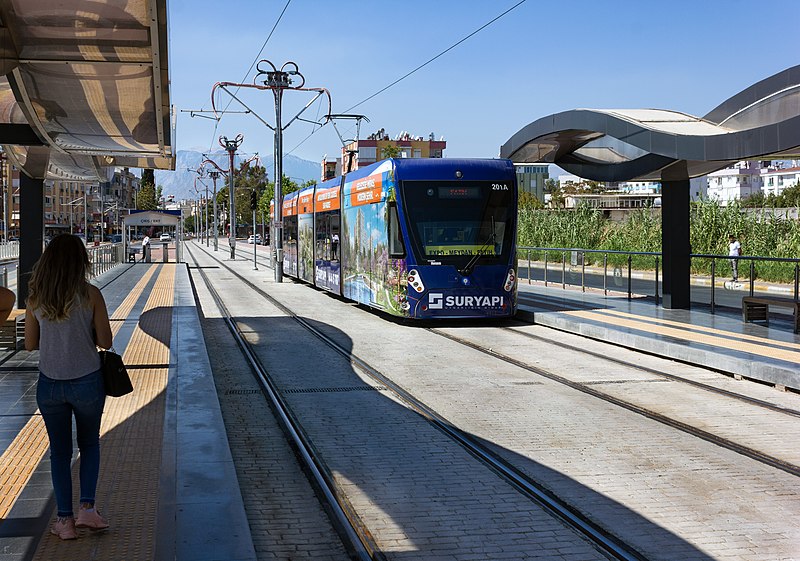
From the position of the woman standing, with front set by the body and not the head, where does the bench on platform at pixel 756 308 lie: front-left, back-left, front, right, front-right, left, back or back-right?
front-right

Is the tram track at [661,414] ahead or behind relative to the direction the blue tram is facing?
ahead

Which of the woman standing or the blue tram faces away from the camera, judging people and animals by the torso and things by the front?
the woman standing

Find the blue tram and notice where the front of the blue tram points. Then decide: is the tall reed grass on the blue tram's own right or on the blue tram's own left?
on the blue tram's own left

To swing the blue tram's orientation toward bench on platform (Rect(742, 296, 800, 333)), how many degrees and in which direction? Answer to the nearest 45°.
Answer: approximately 45° to its left

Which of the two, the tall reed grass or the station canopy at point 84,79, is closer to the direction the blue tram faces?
the station canopy

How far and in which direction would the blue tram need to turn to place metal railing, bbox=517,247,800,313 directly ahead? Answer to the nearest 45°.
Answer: approximately 90° to its left

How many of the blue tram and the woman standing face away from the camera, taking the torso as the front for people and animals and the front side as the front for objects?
1

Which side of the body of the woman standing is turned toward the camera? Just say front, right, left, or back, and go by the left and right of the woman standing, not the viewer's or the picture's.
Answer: back

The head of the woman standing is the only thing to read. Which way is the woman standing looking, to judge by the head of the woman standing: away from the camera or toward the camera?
away from the camera

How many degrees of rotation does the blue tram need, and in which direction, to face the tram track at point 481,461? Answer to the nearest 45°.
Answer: approximately 45° to its right

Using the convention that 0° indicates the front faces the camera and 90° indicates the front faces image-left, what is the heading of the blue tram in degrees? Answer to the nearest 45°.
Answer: approximately 315°

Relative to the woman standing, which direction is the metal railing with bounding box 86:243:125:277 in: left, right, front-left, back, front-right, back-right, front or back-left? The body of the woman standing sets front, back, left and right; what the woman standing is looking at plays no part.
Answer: front

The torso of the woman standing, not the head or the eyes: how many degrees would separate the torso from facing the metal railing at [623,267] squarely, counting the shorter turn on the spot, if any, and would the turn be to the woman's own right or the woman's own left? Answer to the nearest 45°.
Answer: approximately 45° to the woman's own right

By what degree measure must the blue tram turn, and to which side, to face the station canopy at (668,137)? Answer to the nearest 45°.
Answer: approximately 45° to its left

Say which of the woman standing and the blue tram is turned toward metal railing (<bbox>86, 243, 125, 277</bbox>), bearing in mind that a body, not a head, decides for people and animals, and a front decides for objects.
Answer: the woman standing
